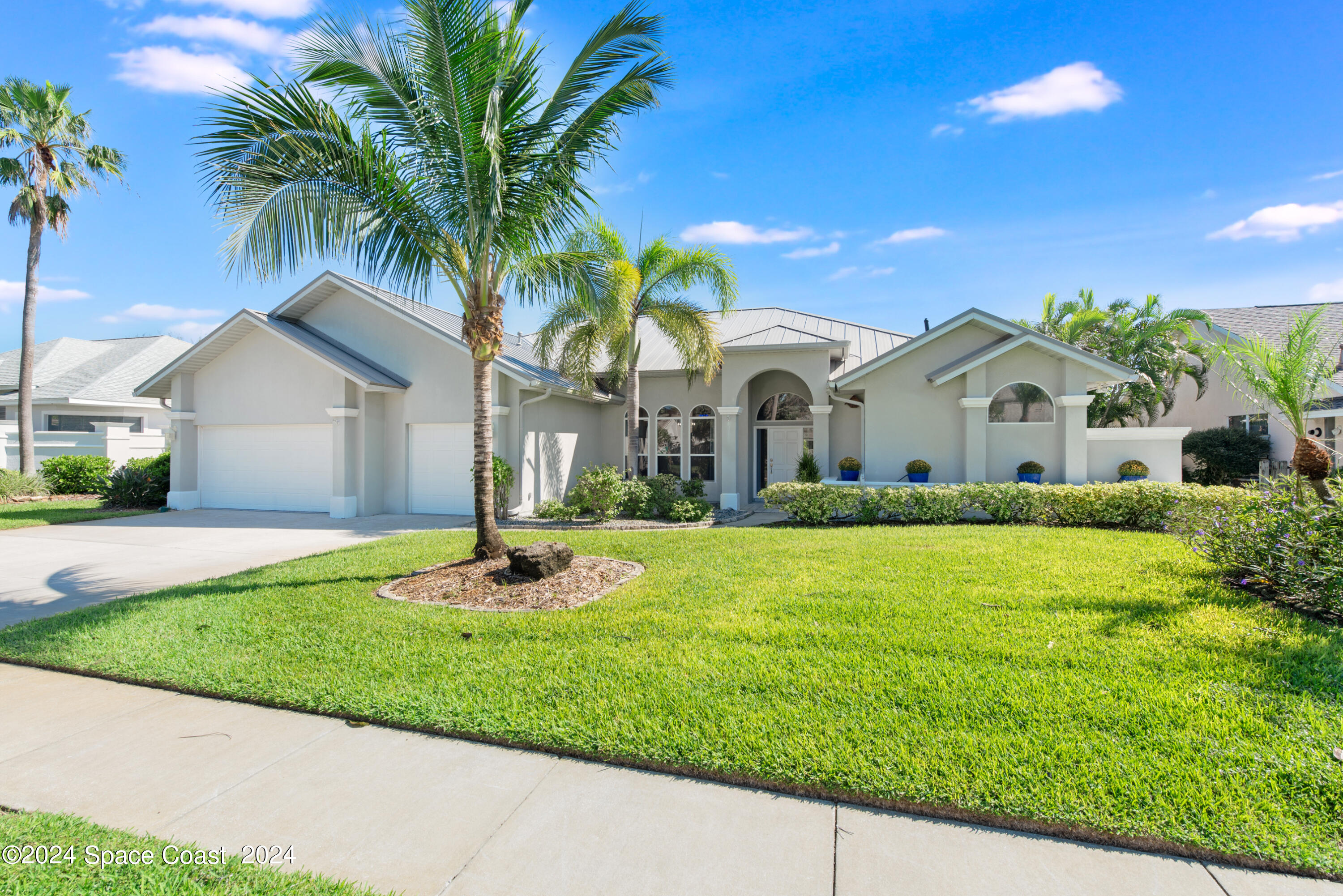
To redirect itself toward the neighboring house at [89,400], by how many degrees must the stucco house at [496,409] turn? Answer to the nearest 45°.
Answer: approximately 135° to its right

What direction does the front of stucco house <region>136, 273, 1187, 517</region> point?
toward the camera

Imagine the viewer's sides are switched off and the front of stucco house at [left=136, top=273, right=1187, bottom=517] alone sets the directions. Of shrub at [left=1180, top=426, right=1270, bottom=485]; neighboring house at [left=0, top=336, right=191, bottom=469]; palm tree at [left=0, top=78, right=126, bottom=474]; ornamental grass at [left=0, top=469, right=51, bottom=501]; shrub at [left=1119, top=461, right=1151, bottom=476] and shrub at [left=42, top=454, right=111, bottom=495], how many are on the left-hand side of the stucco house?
2

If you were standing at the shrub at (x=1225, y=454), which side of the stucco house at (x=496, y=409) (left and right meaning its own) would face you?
left

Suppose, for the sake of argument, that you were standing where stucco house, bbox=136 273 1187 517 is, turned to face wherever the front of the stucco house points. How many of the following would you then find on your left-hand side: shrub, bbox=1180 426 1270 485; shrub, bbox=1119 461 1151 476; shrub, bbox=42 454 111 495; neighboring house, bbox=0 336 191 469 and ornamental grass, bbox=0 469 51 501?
2

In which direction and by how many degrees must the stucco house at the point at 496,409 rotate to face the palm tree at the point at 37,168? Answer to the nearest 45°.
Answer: approximately 90° to its right

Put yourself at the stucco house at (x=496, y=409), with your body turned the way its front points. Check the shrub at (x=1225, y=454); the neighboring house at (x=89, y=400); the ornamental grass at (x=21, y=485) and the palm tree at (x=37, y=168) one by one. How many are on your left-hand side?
1

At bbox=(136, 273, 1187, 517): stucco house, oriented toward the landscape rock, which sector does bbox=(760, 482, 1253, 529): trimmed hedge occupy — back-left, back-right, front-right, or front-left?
front-left

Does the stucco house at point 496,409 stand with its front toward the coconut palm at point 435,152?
yes

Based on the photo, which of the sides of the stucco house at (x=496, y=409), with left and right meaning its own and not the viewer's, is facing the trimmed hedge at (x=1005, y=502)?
left

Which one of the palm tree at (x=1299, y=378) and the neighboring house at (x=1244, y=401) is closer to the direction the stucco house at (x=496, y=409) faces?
the palm tree

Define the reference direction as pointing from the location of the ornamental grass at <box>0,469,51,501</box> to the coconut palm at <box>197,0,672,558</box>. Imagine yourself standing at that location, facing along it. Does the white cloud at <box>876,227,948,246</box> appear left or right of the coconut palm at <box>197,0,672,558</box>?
left

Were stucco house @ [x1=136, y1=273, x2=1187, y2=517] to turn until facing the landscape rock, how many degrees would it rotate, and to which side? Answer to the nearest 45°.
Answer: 0° — it already faces it
